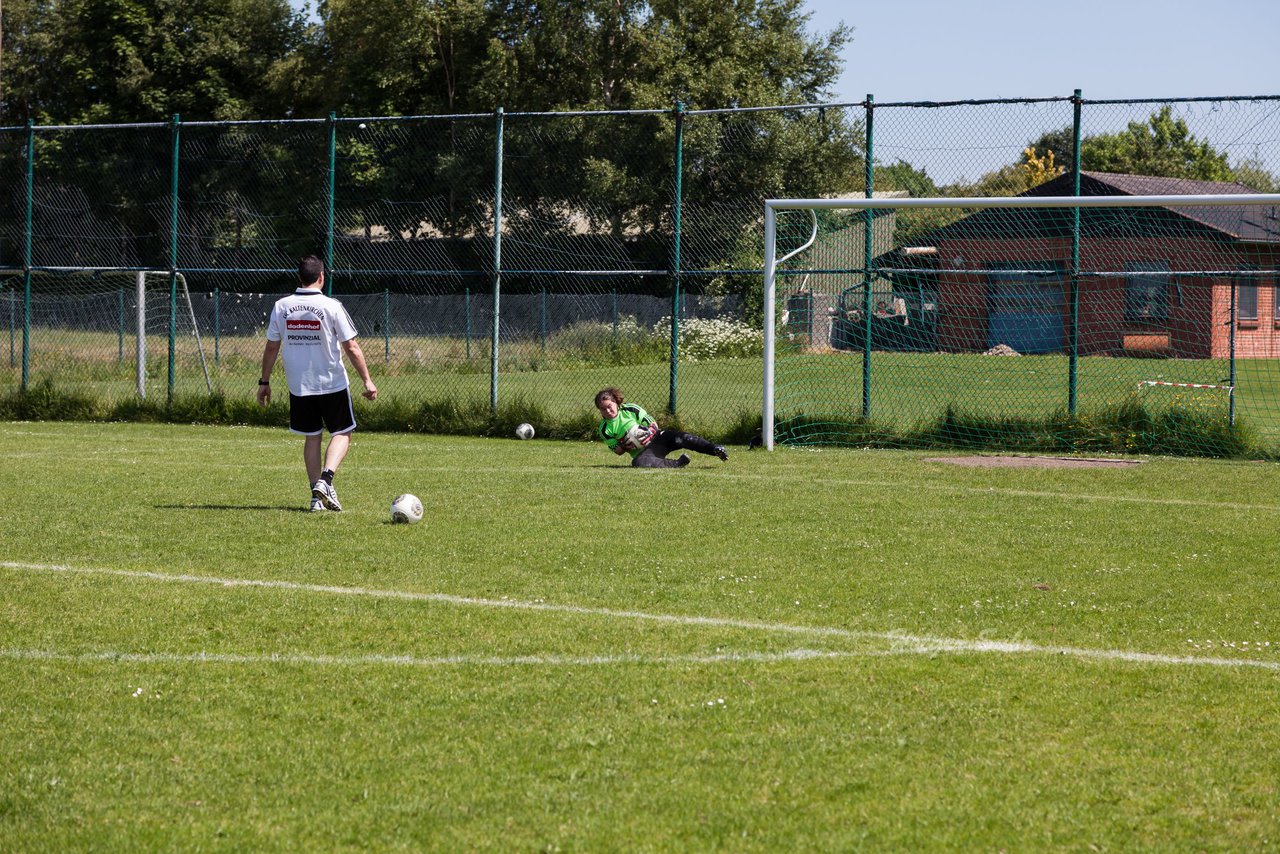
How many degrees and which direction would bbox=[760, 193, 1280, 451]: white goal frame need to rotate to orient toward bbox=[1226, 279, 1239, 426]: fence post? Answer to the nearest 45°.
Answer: approximately 135° to its left

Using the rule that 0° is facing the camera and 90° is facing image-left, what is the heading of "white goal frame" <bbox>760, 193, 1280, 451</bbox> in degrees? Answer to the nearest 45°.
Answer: approximately 0°

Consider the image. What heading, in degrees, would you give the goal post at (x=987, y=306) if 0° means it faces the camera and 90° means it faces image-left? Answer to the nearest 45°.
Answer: approximately 0°

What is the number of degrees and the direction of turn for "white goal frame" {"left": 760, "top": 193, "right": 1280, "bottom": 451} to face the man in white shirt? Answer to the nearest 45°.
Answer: approximately 45° to its right

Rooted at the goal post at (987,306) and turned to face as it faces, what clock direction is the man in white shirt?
The man in white shirt is roughly at 1 o'clock from the goal post.

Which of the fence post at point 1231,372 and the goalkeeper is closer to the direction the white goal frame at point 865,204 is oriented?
the goalkeeper
